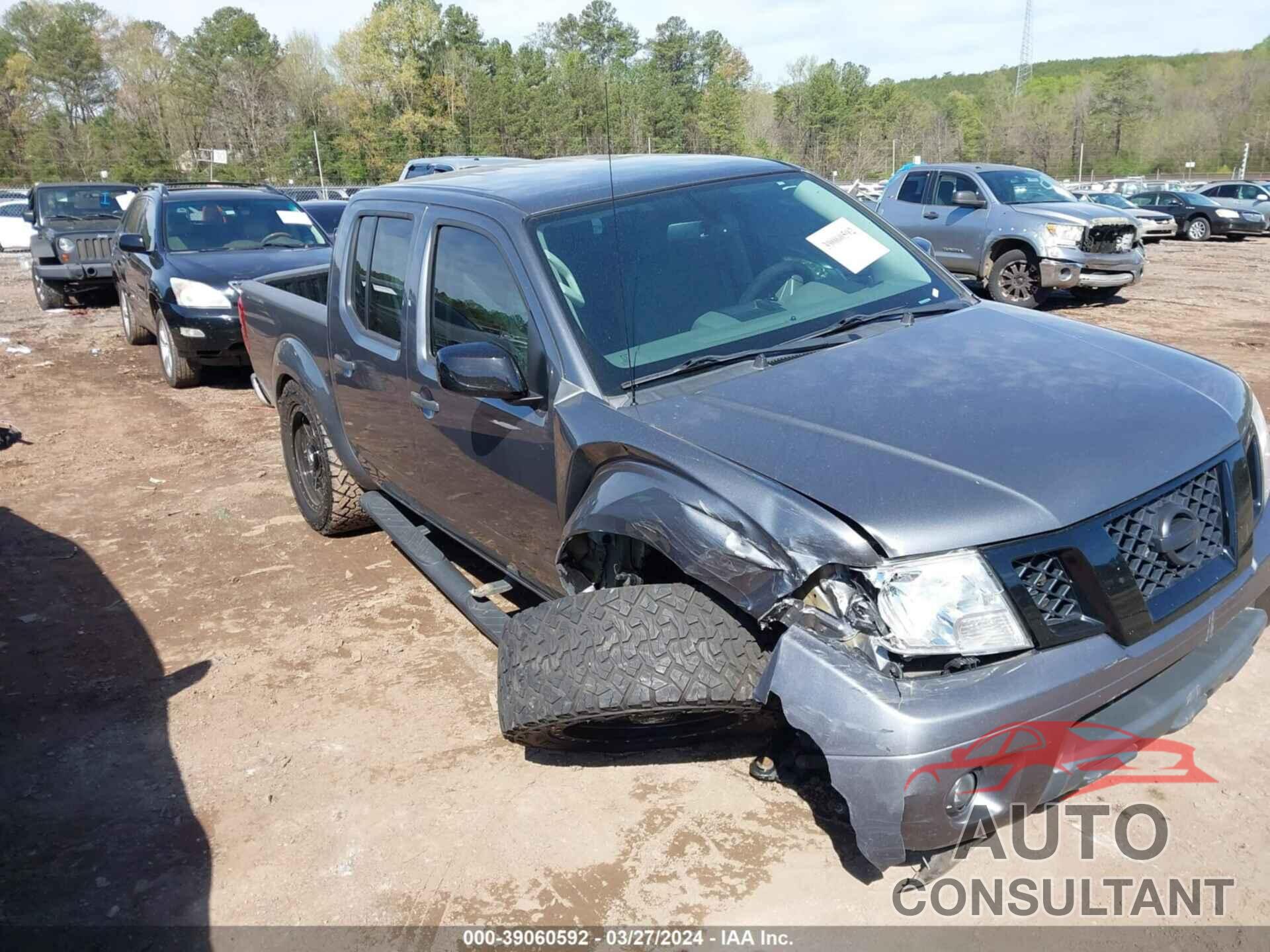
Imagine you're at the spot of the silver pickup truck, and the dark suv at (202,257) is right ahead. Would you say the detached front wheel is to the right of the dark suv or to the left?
left

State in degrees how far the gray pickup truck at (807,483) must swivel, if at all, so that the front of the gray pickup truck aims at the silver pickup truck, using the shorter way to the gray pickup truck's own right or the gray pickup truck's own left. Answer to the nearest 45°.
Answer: approximately 135° to the gray pickup truck's own left

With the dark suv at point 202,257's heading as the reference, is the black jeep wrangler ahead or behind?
behind

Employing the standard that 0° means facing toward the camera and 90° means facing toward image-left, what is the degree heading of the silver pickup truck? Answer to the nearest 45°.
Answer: approximately 315°

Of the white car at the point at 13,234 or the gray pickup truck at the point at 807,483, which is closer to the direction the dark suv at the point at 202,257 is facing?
the gray pickup truck

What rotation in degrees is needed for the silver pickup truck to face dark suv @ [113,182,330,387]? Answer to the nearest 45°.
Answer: approximately 90° to its right

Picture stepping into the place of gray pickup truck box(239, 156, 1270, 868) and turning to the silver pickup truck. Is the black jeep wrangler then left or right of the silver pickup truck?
left

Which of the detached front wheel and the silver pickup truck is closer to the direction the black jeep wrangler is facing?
the detached front wheel
